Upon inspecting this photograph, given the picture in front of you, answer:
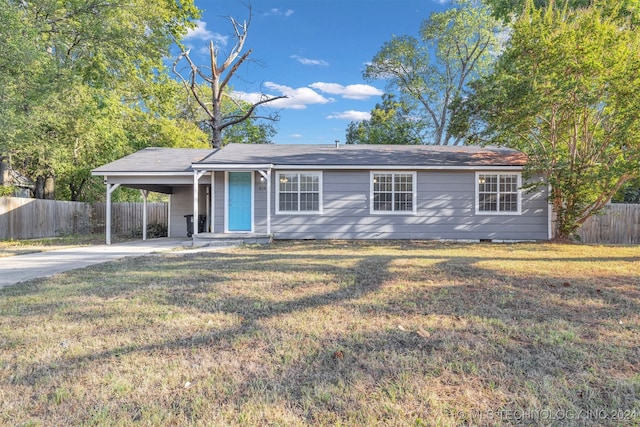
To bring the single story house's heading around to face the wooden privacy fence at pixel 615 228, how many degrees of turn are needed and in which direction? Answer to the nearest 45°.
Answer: approximately 90° to its left

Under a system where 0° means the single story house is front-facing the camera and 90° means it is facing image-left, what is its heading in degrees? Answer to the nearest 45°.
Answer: approximately 0°

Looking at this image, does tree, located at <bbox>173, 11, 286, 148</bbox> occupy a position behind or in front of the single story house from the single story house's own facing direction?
behind

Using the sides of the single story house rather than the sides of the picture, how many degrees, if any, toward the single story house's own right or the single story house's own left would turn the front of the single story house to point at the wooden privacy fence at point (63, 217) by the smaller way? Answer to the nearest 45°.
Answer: approximately 90° to the single story house's own right

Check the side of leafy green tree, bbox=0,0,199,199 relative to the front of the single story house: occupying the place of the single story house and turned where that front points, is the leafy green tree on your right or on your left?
on your right

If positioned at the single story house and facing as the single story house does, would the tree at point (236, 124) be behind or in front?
behind

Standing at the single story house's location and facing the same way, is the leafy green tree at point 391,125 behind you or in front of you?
behind

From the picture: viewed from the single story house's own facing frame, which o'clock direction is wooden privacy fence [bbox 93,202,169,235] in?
The wooden privacy fence is roughly at 4 o'clock from the single story house.
